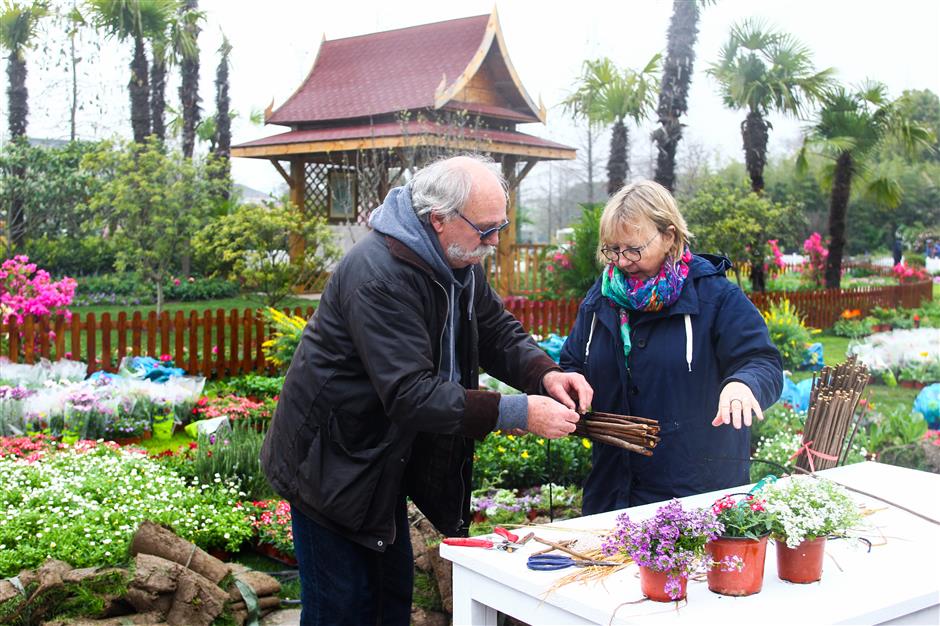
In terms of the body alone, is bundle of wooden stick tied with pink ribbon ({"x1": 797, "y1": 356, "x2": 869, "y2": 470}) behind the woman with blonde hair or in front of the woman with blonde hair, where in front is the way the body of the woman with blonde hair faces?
behind

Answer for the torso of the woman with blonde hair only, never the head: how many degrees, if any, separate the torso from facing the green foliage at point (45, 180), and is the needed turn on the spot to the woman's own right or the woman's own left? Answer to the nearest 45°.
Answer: approximately 90° to the woman's own right

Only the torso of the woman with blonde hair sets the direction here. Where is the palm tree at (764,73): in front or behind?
behind

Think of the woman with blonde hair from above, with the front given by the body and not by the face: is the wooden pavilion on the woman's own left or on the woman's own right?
on the woman's own right

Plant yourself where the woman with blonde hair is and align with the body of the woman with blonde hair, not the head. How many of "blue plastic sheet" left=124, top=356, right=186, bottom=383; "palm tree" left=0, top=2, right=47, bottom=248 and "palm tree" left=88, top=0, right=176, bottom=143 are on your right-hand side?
3

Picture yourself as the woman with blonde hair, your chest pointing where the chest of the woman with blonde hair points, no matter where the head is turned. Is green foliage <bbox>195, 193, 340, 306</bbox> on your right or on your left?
on your right

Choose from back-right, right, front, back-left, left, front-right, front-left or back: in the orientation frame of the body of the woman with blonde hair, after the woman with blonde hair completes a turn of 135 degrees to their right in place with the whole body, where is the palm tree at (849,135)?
front

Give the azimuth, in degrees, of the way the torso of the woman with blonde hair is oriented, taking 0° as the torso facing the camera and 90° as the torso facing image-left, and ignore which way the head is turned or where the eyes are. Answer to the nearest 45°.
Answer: approximately 45°

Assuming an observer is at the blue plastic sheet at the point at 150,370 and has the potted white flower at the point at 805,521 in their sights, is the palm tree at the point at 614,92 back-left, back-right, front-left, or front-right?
back-left

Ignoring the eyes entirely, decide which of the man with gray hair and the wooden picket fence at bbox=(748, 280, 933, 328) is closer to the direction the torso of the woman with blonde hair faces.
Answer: the man with gray hair

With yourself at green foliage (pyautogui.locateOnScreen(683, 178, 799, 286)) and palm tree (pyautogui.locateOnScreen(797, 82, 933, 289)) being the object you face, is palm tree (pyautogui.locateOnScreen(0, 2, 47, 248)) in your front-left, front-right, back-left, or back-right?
back-left
